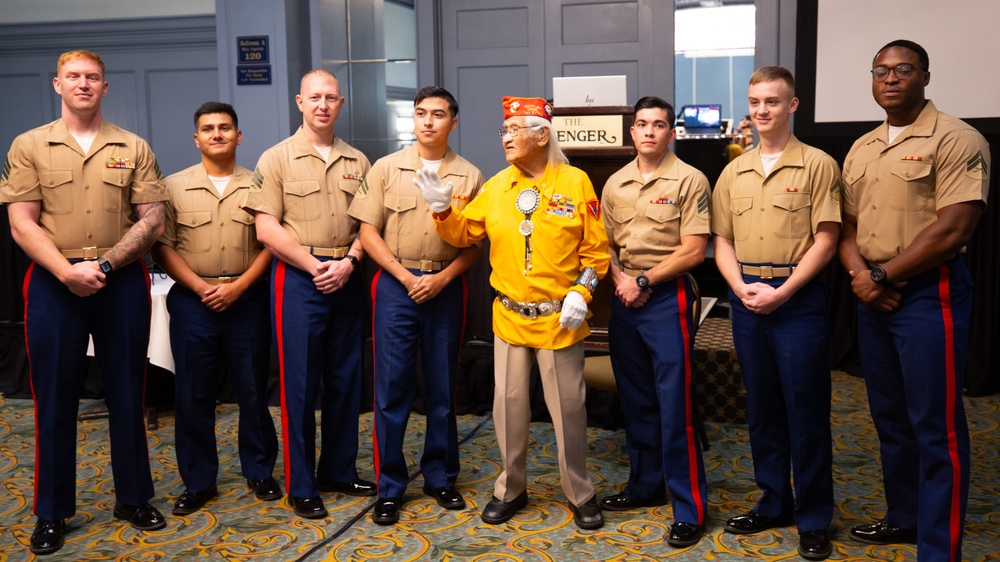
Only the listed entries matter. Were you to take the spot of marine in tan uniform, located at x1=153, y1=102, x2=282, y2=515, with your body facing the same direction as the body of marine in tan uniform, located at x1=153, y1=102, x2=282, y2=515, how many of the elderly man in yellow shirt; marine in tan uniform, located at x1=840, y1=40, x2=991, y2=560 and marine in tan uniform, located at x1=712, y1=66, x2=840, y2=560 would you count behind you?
0

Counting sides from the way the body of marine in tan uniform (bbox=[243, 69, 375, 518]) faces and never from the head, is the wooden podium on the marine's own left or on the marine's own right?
on the marine's own left

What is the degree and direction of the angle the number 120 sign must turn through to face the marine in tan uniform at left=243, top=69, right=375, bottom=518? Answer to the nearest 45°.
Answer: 0° — it already faces them

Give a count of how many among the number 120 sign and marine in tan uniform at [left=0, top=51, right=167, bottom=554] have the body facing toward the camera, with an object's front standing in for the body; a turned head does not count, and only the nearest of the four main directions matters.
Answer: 2

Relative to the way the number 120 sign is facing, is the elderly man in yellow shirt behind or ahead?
ahead

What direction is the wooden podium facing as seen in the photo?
toward the camera

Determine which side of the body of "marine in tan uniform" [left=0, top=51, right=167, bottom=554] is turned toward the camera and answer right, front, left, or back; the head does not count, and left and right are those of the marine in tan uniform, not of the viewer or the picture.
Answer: front

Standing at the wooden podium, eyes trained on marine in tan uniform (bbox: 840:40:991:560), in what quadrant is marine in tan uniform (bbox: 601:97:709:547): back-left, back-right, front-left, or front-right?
front-right

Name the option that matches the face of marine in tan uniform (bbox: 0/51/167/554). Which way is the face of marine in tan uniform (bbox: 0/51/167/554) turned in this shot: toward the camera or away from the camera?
toward the camera

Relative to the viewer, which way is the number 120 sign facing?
toward the camera

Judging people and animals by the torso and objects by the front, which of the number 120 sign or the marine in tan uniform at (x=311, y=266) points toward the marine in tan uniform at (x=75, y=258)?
the number 120 sign

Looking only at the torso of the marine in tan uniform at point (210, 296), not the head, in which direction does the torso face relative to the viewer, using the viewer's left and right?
facing the viewer

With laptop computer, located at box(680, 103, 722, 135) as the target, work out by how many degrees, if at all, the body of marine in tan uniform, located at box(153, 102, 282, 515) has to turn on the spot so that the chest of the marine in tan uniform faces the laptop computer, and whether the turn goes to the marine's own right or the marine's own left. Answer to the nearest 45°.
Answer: approximately 135° to the marine's own left
